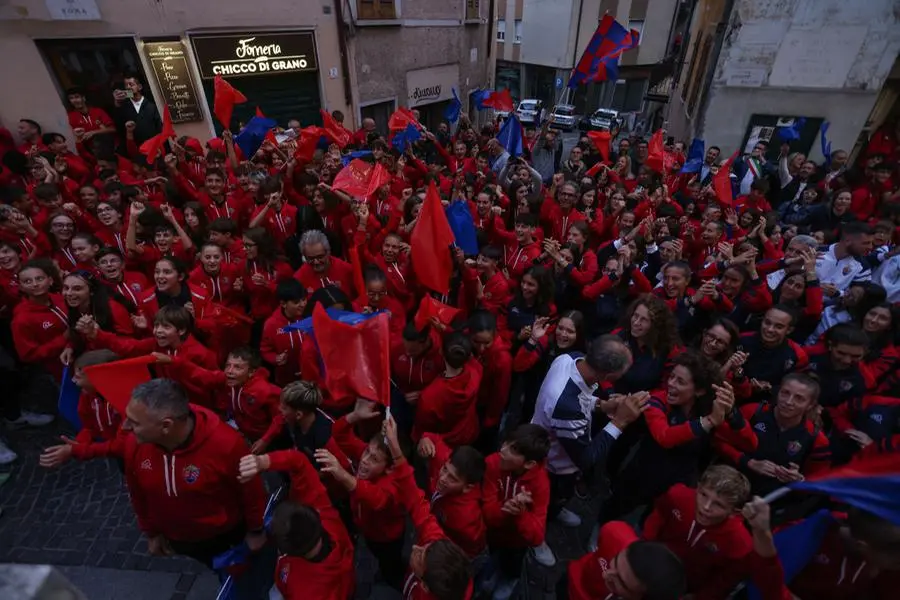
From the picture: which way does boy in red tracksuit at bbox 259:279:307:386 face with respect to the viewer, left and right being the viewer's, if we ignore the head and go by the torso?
facing the viewer and to the right of the viewer

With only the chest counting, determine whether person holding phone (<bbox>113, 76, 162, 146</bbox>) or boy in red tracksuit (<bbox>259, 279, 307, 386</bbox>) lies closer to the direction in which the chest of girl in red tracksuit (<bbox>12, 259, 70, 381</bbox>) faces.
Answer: the boy in red tracksuit

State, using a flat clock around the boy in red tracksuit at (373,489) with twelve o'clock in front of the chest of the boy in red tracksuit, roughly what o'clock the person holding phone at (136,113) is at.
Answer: The person holding phone is roughly at 4 o'clock from the boy in red tracksuit.

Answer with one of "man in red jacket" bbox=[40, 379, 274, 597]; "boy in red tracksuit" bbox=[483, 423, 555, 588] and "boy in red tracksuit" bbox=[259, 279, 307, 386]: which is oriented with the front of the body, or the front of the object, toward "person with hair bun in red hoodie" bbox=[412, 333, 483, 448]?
"boy in red tracksuit" bbox=[259, 279, 307, 386]

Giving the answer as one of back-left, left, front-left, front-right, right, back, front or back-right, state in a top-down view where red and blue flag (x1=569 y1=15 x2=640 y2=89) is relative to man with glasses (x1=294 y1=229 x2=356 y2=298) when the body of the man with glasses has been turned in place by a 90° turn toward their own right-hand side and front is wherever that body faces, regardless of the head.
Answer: back-right

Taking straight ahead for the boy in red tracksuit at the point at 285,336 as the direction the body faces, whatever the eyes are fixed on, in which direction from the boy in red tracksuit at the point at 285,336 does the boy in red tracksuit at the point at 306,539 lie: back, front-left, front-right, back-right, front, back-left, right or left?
front-right

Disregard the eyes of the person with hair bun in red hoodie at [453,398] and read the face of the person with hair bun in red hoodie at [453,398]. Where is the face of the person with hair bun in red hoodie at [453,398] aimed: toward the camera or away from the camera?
away from the camera

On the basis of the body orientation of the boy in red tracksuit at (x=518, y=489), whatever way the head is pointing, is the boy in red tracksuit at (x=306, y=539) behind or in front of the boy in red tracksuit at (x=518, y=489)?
in front

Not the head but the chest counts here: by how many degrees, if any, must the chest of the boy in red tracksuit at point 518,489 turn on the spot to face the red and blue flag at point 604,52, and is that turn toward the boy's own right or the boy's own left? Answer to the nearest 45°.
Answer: approximately 135° to the boy's own right

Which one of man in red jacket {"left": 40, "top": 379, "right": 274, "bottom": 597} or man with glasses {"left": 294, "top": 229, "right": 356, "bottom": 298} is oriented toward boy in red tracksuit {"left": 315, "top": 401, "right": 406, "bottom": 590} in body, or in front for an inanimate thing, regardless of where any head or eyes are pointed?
the man with glasses

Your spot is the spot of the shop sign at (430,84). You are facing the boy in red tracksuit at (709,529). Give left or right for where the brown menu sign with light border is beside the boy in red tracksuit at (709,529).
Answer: right

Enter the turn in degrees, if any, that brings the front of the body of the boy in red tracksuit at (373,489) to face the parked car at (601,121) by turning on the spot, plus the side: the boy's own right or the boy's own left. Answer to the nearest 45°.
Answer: approximately 180°

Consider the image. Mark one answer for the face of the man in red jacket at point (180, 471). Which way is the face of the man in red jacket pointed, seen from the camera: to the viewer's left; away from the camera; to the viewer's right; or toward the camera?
to the viewer's left

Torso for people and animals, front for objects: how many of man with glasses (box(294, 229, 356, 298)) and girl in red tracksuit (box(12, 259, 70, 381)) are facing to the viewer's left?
0
